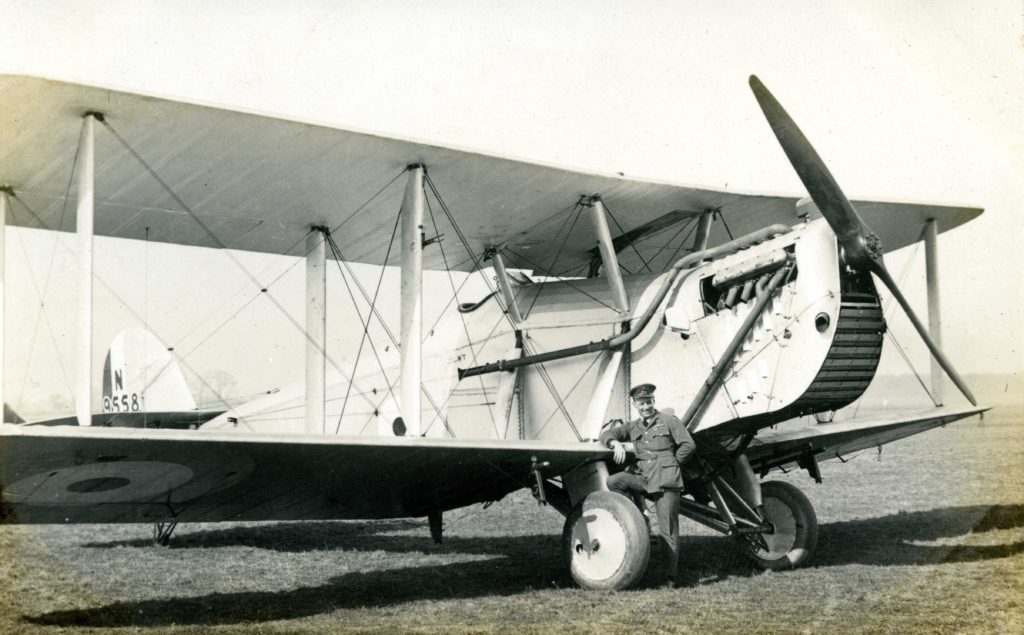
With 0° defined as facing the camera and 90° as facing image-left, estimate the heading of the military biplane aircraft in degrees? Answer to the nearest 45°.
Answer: approximately 315°
